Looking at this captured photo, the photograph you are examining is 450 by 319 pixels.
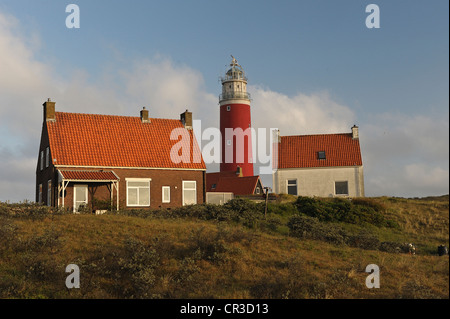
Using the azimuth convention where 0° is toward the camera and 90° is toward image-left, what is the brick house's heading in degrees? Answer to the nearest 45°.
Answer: approximately 0°

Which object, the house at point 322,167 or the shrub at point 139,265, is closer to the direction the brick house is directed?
the shrub

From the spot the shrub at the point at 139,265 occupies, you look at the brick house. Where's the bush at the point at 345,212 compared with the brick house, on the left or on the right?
right

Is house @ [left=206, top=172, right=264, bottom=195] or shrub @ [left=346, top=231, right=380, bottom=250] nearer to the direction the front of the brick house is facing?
the shrub

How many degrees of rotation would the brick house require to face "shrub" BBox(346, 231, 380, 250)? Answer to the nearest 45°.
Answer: approximately 45° to its left

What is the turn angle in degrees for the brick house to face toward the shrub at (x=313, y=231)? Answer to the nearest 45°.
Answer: approximately 45° to its left

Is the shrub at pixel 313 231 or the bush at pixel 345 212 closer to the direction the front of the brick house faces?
the shrub

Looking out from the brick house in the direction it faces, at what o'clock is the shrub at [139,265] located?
The shrub is roughly at 12 o'clock from the brick house.

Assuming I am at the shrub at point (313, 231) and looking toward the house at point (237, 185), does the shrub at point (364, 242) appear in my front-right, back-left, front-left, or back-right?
back-right

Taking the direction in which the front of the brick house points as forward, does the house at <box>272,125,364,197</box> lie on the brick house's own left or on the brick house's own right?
on the brick house's own left

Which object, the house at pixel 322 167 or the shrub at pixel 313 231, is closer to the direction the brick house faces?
the shrub

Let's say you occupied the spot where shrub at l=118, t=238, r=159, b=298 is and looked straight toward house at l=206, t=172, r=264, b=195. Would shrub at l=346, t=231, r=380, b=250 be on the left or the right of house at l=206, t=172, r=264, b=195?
right
